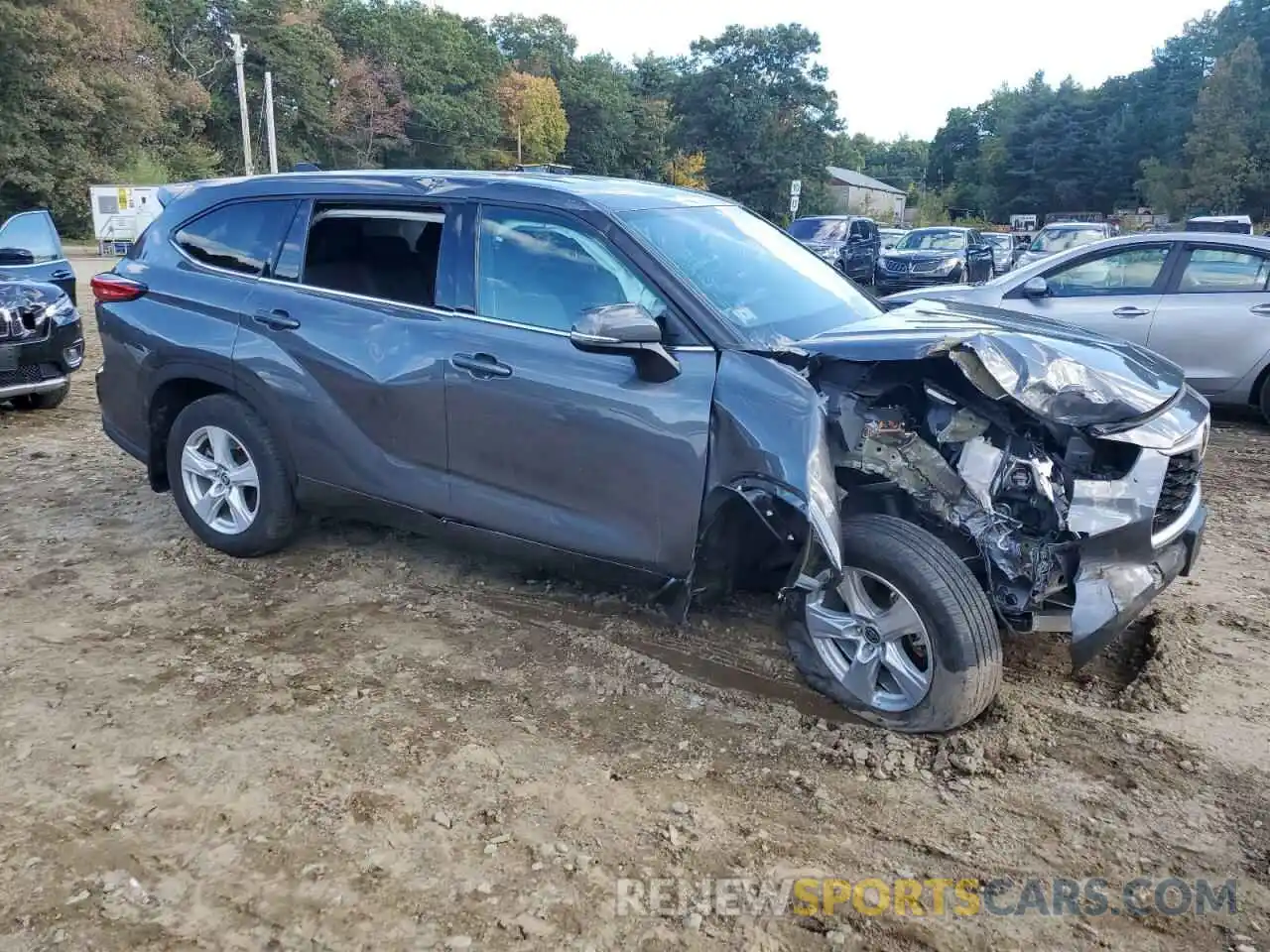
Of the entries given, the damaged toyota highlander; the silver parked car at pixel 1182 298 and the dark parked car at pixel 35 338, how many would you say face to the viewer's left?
1

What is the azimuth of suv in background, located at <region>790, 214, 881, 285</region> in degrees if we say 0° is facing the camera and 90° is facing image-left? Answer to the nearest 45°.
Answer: approximately 45°

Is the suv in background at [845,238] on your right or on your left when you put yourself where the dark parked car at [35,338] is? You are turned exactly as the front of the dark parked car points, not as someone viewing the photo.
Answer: on your left

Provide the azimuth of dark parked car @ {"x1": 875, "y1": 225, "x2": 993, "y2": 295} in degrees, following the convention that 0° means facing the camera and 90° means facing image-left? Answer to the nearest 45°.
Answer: approximately 45°

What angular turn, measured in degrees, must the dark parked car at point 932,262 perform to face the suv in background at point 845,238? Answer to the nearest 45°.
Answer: approximately 90° to its right

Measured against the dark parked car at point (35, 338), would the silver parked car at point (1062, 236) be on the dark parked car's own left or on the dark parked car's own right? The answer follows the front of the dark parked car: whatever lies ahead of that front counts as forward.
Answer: on the dark parked car's own left

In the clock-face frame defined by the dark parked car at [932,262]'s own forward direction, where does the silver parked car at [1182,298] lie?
The silver parked car is roughly at 10 o'clock from the dark parked car.

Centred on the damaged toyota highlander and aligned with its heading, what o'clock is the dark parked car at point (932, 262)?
The dark parked car is roughly at 8 o'clock from the damaged toyota highlander.

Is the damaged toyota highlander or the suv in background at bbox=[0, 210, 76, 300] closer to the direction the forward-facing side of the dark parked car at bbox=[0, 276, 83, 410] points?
the damaged toyota highlander

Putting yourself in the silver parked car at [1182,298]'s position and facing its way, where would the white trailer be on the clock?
The white trailer is roughly at 1 o'clock from the silver parked car.

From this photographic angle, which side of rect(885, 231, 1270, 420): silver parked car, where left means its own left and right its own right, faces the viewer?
left

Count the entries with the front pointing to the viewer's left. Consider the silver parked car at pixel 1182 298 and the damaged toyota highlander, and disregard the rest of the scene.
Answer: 1

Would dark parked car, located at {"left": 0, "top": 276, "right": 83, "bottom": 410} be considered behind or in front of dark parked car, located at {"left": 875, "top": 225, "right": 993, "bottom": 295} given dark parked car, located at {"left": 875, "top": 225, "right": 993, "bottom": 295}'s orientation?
in front

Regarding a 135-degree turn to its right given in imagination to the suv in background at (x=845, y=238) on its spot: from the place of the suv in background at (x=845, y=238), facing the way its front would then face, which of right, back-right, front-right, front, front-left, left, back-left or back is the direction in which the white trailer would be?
left

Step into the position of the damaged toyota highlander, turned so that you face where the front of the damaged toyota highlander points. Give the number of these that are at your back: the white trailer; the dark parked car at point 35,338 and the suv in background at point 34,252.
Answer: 3

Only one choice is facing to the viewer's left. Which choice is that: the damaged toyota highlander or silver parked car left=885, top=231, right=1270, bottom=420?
the silver parked car

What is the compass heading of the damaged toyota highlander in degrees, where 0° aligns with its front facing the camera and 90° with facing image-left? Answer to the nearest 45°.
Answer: approximately 315°

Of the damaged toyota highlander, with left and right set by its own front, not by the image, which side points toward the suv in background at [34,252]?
back

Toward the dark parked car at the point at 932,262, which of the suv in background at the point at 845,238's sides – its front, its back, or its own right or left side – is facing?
left

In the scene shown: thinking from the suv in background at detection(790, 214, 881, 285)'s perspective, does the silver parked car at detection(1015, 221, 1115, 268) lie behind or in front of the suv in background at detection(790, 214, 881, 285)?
behind
